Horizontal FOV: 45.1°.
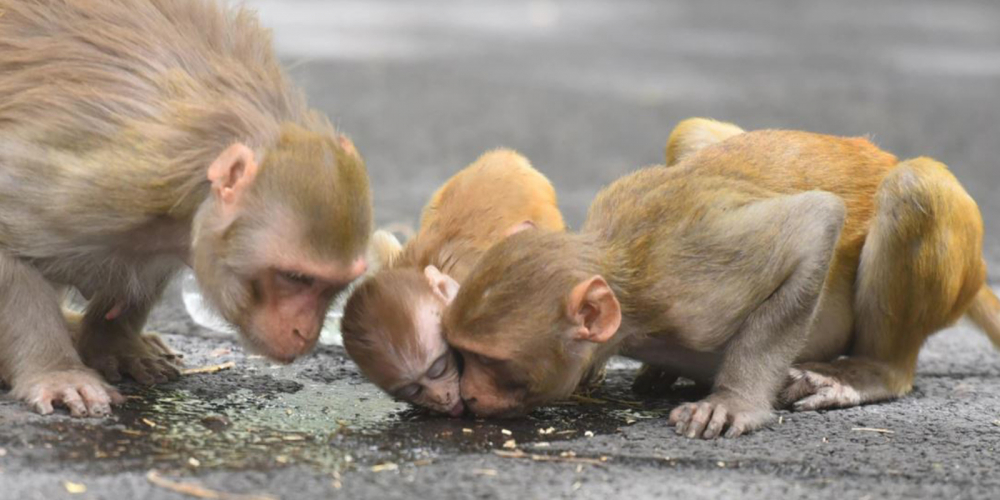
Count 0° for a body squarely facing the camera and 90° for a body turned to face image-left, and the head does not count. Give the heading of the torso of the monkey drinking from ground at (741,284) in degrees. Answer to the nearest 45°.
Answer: approximately 90°

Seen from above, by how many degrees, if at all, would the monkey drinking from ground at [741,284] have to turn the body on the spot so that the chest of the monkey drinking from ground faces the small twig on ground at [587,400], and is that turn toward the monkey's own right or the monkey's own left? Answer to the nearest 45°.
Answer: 0° — it already faces it

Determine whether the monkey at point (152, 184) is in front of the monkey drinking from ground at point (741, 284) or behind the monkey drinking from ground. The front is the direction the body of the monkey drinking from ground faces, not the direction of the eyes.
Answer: in front

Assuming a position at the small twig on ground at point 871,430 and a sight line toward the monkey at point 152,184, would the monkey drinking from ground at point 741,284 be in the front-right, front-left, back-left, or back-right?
front-right

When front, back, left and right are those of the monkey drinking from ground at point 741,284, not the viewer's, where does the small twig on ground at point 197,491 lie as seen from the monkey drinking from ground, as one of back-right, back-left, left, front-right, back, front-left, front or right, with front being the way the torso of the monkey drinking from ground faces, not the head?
front-left

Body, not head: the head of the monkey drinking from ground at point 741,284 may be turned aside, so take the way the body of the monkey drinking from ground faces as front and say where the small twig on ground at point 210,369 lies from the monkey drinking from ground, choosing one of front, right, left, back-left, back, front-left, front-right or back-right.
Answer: front

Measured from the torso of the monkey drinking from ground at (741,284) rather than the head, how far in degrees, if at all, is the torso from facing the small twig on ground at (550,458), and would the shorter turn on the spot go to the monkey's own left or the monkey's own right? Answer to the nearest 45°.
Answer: approximately 45° to the monkey's own left

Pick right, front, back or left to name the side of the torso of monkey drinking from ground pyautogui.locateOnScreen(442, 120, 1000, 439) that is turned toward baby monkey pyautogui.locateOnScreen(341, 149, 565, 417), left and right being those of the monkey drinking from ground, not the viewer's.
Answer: front

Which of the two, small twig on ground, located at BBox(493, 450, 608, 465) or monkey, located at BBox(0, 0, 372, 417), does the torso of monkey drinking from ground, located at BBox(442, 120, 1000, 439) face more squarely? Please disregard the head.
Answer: the monkey
